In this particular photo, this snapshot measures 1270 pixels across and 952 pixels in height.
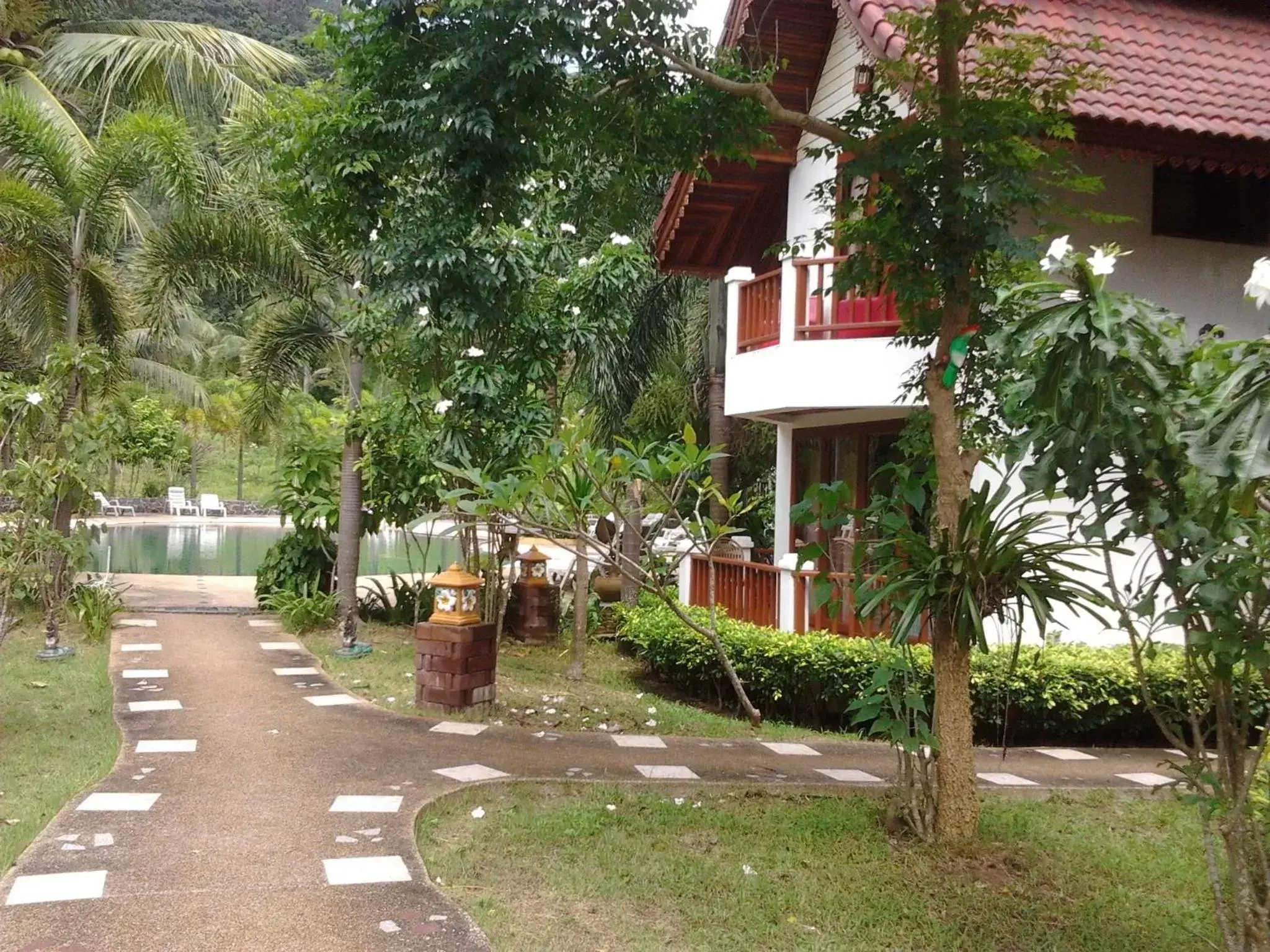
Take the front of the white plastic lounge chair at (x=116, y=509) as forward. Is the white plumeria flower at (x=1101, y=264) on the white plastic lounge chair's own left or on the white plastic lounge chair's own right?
on the white plastic lounge chair's own right

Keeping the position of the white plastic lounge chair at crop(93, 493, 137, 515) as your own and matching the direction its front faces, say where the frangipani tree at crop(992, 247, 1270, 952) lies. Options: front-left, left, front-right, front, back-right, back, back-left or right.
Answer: right

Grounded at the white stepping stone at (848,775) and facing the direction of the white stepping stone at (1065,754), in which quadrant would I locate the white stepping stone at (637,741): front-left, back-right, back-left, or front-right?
back-left

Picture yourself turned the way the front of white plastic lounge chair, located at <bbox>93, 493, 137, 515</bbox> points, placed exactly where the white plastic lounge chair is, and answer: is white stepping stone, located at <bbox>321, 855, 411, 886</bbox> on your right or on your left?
on your right

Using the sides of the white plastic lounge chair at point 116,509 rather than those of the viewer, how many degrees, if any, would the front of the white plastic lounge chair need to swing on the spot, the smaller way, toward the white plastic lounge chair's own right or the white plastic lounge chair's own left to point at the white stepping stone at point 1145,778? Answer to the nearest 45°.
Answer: approximately 90° to the white plastic lounge chair's own right

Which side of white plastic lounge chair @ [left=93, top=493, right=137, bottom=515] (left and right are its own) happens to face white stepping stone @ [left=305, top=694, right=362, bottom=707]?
right

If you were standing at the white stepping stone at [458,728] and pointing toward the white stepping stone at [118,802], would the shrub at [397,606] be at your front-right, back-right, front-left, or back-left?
back-right

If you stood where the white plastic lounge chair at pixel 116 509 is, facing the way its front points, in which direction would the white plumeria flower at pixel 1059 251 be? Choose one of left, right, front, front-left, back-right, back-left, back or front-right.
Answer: right

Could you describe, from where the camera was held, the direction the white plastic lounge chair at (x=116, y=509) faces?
facing to the right of the viewer

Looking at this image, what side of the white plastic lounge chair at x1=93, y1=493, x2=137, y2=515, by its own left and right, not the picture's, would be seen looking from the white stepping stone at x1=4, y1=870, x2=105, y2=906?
right

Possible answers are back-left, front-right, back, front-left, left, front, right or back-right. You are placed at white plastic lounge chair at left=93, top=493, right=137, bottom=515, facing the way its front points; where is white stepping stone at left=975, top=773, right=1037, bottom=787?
right
